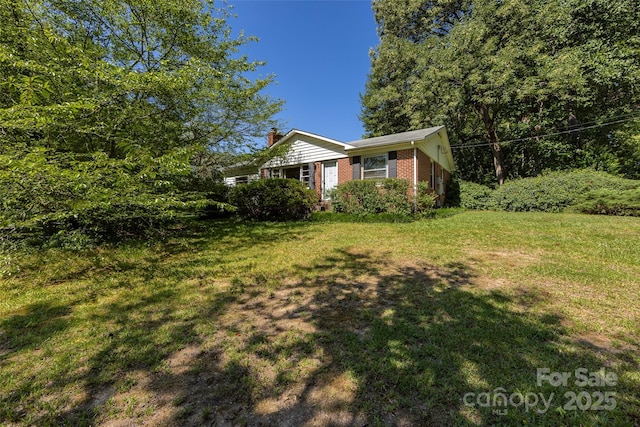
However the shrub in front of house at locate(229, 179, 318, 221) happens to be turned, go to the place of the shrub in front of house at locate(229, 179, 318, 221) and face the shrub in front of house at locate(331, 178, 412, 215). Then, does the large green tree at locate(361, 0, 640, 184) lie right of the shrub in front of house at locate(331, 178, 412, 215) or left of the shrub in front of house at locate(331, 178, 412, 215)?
left

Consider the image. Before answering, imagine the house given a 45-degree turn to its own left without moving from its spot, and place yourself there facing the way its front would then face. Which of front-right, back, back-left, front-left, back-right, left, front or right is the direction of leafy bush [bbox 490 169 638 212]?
left

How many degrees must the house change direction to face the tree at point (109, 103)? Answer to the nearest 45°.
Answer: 0° — it already faces it

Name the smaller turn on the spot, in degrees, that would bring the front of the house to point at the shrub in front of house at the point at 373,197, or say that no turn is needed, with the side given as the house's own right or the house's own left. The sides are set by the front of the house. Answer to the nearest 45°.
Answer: approximately 45° to the house's own left

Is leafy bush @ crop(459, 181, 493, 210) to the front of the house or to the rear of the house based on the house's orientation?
to the rear

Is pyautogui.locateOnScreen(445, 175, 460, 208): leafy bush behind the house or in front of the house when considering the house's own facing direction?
behind

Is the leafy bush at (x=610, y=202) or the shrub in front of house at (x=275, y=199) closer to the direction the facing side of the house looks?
the shrub in front of house

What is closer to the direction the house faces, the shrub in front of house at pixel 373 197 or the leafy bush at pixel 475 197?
the shrub in front of house

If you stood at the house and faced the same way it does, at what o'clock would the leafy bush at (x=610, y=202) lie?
The leafy bush is roughly at 8 o'clock from the house.

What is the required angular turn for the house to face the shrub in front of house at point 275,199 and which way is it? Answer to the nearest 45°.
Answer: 0° — it already faces it

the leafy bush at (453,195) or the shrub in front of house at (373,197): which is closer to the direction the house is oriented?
the shrub in front of house

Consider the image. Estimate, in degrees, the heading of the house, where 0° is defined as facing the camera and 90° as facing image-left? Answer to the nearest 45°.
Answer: approximately 45°
